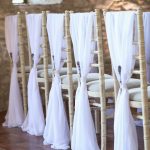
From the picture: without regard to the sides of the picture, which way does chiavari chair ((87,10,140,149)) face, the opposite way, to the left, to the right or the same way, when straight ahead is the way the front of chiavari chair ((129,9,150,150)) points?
the same way

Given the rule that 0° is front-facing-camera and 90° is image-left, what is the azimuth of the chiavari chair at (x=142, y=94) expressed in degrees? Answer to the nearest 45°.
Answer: approximately 225°

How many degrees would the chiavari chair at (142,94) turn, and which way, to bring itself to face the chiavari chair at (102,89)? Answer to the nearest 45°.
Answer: approximately 90° to its left

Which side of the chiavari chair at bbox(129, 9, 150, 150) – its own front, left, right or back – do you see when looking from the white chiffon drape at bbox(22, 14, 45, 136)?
left

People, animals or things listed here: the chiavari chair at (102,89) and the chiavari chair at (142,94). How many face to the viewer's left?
0

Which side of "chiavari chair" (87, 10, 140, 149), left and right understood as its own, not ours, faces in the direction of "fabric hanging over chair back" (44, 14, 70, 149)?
left

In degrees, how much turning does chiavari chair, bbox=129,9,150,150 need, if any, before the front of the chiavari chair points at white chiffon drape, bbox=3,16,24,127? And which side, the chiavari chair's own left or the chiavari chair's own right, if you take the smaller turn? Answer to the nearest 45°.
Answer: approximately 90° to the chiavari chair's own left

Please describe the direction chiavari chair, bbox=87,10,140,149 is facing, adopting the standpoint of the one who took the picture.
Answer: facing away from the viewer and to the right of the viewer

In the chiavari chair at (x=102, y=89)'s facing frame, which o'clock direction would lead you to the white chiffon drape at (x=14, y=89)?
The white chiffon drape is roughly at 9 o'clock from the chiavari chair.

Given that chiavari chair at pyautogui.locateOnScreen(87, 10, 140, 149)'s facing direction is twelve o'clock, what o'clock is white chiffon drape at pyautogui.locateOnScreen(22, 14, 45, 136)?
The white chiffon drape is roughly at 9 o'clock from the chiavari chair.

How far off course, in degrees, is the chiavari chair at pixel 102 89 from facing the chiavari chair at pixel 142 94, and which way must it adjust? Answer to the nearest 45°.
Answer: approximately 90° to its right
